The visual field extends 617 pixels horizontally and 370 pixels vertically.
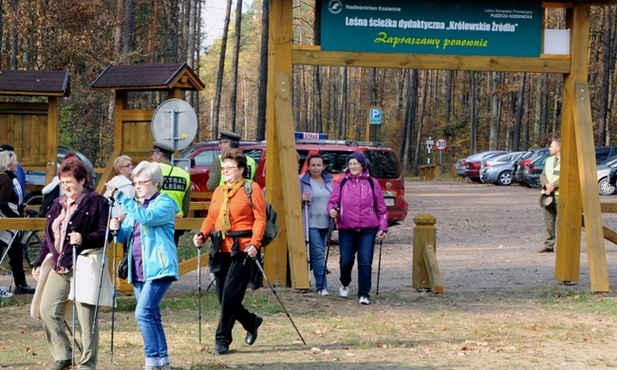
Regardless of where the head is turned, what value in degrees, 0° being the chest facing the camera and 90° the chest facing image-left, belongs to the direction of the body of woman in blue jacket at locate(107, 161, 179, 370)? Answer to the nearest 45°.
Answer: approximately 45°

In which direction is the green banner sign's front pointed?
toward the camera

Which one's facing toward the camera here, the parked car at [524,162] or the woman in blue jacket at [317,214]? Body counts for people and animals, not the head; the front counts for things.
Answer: the woman in blue jacket

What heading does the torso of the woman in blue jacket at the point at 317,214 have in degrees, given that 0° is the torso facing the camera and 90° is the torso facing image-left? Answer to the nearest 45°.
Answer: approximately 0°

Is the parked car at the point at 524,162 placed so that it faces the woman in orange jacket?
no

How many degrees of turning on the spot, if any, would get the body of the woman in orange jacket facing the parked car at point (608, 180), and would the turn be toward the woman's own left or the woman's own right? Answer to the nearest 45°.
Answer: approximately 180°

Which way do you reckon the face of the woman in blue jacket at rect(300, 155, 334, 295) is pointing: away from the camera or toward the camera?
toward the camera

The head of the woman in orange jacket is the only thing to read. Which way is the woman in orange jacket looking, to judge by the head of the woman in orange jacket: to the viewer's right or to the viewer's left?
to the viewer's left

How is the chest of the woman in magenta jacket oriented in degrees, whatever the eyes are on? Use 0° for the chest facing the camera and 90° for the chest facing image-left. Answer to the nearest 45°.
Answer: approximately 0°

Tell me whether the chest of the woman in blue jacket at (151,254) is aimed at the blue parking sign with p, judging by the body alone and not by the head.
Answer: no

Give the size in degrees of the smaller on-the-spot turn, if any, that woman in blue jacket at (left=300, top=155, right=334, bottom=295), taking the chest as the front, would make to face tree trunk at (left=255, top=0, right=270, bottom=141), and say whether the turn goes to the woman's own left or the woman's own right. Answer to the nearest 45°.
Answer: approximately 180°

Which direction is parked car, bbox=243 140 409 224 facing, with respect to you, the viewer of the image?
facing away from the viewer and to the left of the viewer
